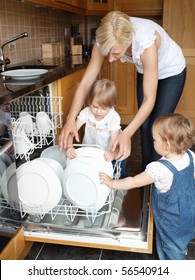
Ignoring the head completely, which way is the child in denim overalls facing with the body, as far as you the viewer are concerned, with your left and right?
facing away from the viewer and to the left of the viewer

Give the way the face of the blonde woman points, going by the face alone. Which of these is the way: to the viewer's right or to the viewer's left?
to the viewer's left

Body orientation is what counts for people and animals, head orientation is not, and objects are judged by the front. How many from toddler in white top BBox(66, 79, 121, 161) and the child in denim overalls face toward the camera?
1

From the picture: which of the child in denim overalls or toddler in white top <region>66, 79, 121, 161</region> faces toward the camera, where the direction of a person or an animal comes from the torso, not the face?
the toddler in white top

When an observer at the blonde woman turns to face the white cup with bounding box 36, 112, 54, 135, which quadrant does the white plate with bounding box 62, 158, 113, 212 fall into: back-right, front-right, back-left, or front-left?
front-left

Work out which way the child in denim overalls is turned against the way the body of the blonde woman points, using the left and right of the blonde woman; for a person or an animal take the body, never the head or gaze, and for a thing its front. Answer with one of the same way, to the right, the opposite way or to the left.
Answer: to the right

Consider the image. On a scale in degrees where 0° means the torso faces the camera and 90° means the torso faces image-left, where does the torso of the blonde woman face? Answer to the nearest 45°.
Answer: approximately 45°

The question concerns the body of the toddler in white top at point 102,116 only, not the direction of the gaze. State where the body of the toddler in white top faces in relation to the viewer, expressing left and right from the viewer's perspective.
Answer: facing the viewer
